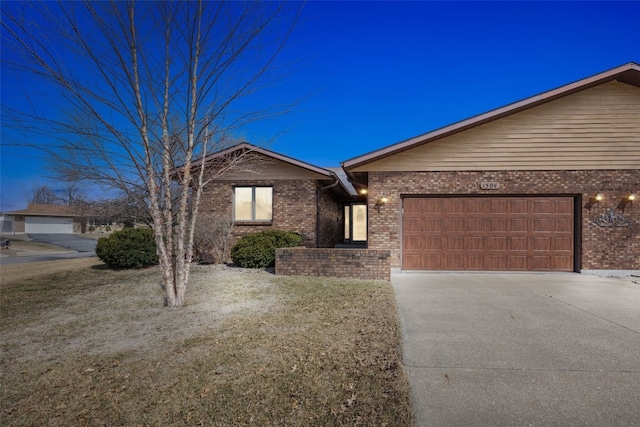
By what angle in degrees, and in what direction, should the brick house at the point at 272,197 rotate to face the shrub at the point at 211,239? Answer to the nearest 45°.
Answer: approximately 90° to its right

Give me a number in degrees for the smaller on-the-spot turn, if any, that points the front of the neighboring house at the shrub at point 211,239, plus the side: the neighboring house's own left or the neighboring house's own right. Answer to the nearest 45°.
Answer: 0° — it already faces it

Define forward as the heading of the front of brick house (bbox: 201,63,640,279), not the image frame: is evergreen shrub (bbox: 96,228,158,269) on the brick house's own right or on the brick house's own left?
on the brick house's own right

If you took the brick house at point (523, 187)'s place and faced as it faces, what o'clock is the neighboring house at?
The neighboring house is roughly at 4 o'clock from the brick house.

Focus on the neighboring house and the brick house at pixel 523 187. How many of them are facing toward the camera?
2

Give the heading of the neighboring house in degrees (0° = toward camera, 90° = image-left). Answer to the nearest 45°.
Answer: approximately 0°
